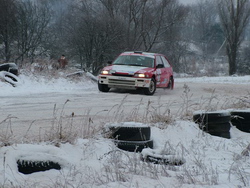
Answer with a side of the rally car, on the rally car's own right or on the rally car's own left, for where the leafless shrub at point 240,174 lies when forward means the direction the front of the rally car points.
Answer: on the rally car's own left

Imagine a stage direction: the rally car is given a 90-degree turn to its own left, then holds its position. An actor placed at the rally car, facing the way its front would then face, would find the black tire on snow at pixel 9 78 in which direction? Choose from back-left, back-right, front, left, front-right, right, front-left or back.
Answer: back-right

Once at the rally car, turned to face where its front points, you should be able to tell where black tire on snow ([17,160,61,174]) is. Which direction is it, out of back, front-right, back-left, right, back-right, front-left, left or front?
front-left

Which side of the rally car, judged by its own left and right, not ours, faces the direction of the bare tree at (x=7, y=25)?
right

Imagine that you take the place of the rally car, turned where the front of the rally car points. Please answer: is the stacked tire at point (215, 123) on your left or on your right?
on your left

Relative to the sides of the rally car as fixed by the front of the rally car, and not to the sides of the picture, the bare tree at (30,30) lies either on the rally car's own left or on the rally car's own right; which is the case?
on the rally car's own right

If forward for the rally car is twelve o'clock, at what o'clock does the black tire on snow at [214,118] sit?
The black tire on snow is roughly at 10 o'clock from the rally car.

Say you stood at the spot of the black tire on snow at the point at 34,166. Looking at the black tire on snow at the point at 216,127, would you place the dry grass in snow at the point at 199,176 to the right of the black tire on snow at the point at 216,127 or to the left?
right

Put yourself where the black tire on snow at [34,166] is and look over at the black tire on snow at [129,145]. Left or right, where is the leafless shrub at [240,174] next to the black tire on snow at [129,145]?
right

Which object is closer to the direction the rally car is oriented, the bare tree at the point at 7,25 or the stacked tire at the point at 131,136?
the stacked tire

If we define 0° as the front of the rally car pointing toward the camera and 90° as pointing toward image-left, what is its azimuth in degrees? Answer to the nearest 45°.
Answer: approximately 45°
